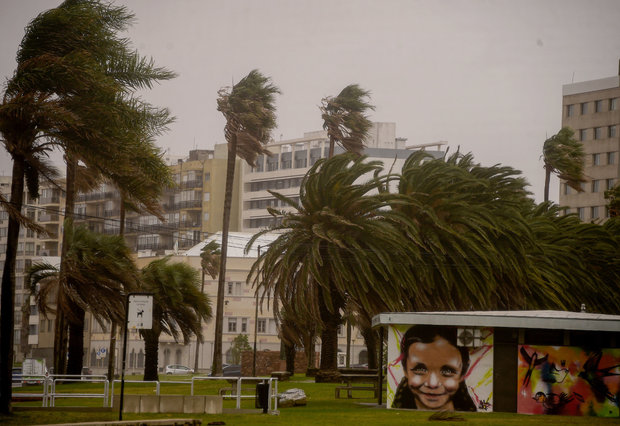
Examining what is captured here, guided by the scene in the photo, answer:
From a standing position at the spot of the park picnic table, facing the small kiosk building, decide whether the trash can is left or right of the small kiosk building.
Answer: right

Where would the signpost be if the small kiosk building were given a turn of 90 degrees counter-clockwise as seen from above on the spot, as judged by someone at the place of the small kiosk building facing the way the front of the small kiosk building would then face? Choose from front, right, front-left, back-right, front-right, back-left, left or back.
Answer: back-right

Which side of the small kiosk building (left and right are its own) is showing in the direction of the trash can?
right

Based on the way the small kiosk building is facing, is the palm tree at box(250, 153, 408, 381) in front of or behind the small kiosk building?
behind

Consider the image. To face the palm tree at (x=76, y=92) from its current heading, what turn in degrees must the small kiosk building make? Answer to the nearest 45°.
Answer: approximately 90° to its right

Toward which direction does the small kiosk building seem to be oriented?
toward the camera
